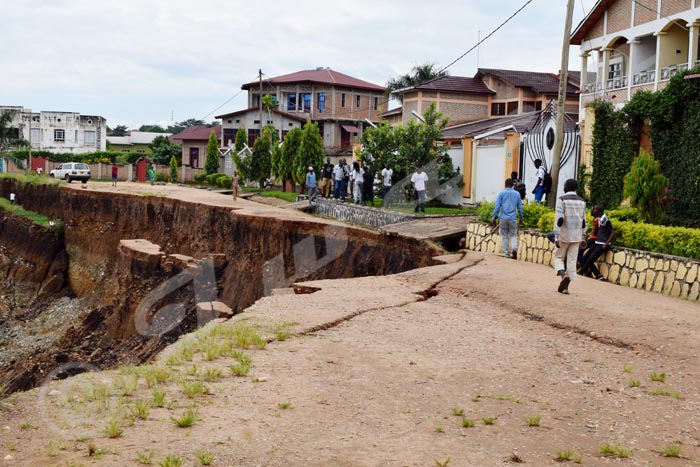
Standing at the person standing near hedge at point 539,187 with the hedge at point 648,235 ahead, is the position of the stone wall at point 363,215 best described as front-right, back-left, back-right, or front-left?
back-right

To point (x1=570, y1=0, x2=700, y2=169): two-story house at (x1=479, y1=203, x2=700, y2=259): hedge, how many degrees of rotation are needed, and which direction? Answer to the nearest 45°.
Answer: approximately 45° to its left

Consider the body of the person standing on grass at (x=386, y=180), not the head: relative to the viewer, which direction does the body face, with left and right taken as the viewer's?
facing the viewer

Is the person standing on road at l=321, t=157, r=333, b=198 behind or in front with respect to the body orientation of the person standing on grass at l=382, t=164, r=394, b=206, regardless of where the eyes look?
behind

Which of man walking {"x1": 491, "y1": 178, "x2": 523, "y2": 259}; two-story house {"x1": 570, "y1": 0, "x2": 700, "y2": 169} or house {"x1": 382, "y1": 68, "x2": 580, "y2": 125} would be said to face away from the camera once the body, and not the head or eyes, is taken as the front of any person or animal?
the man walking

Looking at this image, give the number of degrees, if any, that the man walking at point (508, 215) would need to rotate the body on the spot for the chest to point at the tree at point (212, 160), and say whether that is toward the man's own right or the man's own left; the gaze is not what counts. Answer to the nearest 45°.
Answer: approximately 45° to the man's own left

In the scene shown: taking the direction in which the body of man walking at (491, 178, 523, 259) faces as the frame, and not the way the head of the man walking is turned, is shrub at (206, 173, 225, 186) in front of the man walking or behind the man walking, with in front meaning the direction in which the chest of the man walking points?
in front

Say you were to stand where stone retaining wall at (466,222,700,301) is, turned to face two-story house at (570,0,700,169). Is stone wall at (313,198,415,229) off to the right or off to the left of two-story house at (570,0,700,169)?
left

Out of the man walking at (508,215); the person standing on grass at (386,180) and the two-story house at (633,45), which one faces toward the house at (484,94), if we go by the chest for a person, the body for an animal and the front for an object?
the man walking

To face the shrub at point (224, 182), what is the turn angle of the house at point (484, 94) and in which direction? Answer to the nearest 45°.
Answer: approximately 45° to its right

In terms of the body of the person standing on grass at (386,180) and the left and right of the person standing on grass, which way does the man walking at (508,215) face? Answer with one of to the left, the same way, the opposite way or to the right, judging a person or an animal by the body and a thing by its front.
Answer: the opposite way

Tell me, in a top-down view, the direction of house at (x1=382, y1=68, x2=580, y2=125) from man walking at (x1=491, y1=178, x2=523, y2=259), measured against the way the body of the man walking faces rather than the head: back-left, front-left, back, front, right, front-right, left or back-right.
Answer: front

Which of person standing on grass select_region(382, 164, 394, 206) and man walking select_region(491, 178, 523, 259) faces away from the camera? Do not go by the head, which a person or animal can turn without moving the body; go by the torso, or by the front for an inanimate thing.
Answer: the man walking

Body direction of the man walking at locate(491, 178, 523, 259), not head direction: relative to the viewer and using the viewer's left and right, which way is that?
facing away from the viewer

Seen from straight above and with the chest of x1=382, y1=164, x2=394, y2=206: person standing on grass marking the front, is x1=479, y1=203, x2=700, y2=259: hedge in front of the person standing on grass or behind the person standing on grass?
in front

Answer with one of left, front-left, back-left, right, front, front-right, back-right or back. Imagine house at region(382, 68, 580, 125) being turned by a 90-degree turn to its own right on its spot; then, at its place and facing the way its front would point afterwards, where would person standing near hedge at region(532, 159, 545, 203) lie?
back-left

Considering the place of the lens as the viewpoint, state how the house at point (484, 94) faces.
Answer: facing the viewer and to the left of the viewer

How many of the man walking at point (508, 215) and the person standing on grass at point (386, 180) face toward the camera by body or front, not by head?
1

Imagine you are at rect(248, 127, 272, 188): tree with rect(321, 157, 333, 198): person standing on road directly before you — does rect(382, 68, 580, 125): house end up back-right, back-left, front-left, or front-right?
front-left
